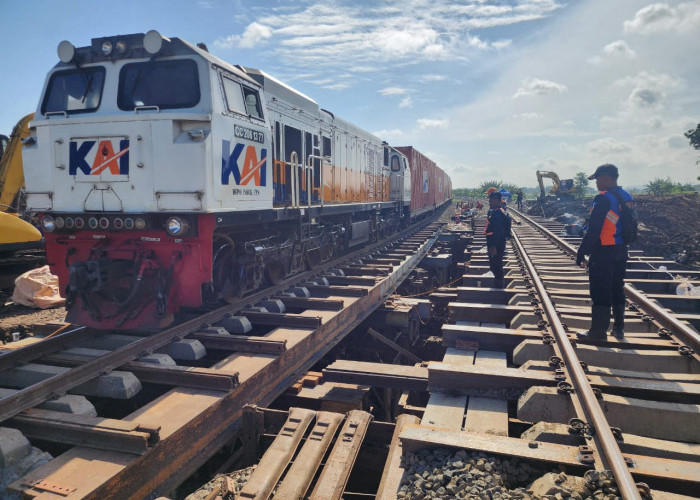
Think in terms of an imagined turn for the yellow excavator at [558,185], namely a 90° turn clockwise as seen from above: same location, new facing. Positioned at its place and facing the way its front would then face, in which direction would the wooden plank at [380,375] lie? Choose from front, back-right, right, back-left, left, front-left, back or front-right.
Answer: back

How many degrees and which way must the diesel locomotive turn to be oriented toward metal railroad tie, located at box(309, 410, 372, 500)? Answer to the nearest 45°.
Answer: approximately 90° to its left

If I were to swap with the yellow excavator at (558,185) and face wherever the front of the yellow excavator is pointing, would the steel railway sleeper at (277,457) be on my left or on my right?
on my left

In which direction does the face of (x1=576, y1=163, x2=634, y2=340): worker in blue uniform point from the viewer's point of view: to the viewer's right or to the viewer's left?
to the viewer's left

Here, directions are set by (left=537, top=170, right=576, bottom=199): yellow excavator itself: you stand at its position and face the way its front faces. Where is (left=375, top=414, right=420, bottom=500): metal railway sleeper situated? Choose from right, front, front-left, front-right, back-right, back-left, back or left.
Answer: left

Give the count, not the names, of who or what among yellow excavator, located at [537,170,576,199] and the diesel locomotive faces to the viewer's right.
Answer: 0

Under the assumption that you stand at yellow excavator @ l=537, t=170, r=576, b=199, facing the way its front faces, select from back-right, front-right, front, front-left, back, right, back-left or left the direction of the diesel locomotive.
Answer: left

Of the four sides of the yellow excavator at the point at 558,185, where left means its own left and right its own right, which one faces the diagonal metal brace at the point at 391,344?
left

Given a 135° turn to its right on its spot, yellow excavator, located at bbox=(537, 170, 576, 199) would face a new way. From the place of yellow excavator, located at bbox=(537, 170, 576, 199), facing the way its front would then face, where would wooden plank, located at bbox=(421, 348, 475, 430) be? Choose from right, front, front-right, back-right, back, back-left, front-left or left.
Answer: back-right

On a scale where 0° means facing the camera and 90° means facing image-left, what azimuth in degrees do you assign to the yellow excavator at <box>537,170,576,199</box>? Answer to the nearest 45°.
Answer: approximately 90°

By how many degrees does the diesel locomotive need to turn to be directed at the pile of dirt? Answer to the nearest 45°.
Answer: approximately 180°

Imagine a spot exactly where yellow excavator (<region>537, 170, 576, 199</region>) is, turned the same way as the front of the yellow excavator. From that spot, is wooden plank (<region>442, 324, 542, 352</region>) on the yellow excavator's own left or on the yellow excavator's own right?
on the yellow excavator's own left

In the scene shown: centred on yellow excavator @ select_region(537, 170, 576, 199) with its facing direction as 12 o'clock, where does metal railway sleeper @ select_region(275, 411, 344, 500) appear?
The metal railway sleeper is roughly at 9 o'clock from the yellow excavator.

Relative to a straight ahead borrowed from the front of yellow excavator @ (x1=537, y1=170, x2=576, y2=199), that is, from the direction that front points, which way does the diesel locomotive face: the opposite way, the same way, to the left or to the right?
to the left

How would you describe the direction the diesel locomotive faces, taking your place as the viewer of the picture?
facing the viewer and to the left of the viewer

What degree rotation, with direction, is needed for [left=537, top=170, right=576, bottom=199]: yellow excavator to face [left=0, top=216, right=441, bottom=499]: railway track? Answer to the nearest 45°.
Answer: approximately 90° to its left
